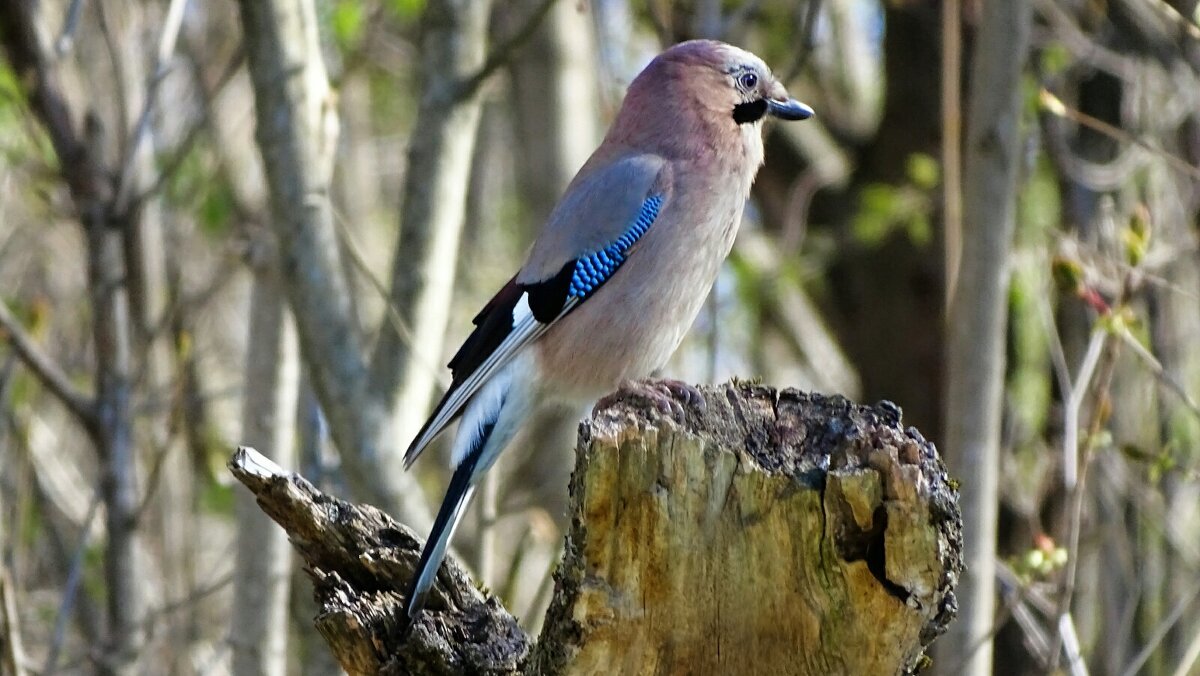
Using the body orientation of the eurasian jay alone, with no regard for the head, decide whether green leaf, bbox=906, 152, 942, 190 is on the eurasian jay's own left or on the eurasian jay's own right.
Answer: on the eurasian jay's own left

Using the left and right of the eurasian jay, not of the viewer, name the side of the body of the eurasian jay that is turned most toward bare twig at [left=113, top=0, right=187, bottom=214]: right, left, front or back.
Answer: left

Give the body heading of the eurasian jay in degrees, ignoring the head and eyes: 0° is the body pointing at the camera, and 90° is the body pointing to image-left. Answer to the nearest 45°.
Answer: approximately 270°

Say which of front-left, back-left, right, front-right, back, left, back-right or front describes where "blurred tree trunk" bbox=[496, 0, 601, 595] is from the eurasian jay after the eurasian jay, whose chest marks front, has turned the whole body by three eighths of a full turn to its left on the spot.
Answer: front-right

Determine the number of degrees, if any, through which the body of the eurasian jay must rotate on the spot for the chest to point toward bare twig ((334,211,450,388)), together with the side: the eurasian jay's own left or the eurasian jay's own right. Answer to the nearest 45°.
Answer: approximately 180°

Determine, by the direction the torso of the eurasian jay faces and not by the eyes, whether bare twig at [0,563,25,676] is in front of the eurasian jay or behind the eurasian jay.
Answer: behind

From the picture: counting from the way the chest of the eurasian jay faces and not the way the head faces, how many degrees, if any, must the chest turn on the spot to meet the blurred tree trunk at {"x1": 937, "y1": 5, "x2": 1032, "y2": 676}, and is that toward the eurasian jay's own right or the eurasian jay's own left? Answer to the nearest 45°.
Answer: approximately 90° to the eurasian jay's own left

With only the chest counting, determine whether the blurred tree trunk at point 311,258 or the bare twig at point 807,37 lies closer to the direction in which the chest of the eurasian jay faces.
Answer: the bare twig

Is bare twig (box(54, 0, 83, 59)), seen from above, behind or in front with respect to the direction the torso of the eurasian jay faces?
behind
